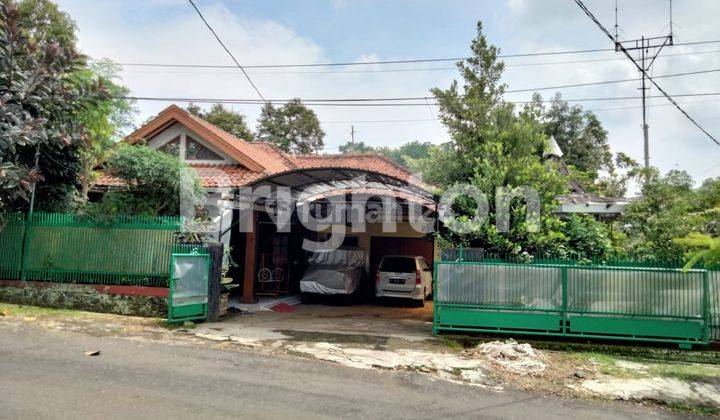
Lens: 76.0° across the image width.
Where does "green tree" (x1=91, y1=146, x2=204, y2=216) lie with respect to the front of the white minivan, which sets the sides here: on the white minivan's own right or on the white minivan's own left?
on the white minivan's own left

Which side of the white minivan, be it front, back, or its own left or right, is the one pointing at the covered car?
left

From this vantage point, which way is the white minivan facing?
away from the camera

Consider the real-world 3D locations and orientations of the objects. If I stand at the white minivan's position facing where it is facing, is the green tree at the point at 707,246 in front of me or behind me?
behind

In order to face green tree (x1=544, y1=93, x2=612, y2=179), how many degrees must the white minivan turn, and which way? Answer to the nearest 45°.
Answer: approximately 45° to its right

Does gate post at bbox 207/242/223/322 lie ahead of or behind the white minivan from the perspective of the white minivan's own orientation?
behind

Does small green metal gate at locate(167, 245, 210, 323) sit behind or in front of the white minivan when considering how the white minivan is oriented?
behind

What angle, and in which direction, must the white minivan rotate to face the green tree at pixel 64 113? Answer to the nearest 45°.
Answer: approximately 135° to its left

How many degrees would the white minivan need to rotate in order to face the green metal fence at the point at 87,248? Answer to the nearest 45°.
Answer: approximately 135° to its left

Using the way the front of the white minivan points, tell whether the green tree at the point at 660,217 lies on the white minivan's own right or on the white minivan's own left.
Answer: on the white minivan's own right

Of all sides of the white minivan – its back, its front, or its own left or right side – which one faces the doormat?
left
